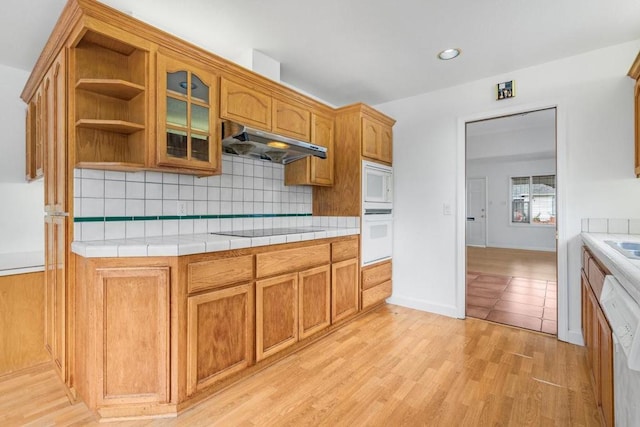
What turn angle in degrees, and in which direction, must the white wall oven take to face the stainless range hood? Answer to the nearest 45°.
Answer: approximately 90° to its right

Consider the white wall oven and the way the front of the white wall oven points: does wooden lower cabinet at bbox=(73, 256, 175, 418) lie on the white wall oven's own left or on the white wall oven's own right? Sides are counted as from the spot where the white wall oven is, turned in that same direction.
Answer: on the white wall oven's own right

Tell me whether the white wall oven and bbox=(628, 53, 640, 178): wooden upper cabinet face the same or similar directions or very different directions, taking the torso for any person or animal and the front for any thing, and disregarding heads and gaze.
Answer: very different directions

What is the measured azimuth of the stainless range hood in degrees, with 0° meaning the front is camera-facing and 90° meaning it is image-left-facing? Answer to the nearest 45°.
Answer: approximately 315°

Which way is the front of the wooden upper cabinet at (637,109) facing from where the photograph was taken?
facing to the left of the viewer

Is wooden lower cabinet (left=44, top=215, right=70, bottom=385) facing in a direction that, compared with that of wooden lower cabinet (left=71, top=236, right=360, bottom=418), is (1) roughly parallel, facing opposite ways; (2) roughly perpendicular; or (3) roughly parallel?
roughly perpendicular

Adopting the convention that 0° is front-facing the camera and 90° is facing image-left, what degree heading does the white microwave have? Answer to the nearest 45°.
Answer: approximately 315°

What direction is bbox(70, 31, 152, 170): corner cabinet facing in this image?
toward the camera

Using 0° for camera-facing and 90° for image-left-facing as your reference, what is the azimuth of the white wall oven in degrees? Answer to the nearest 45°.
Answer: approximately 315°

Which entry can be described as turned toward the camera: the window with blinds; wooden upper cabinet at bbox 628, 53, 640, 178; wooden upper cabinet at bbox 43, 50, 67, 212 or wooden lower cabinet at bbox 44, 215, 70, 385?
the window with blinds

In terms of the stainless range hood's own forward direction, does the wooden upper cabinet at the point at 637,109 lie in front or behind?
in front
